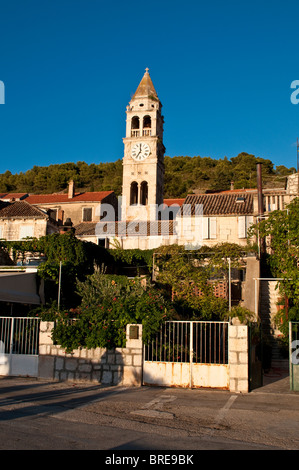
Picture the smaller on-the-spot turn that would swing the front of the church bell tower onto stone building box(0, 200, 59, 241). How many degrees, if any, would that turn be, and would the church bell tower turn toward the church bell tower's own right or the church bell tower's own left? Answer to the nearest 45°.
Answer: approximately 45° to the church bell tower's own right

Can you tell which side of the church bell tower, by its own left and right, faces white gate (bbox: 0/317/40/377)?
front

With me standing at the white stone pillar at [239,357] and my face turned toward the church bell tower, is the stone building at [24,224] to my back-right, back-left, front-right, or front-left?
front-left

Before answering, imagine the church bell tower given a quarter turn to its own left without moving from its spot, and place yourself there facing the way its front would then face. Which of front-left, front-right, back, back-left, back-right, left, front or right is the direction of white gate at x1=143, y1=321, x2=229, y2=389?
right

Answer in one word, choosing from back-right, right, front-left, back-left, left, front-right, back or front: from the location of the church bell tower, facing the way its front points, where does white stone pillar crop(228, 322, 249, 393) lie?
front

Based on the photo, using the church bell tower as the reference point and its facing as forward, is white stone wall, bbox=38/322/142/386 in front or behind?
in front

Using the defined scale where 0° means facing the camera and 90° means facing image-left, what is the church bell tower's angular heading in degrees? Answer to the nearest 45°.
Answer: approximately 0°
